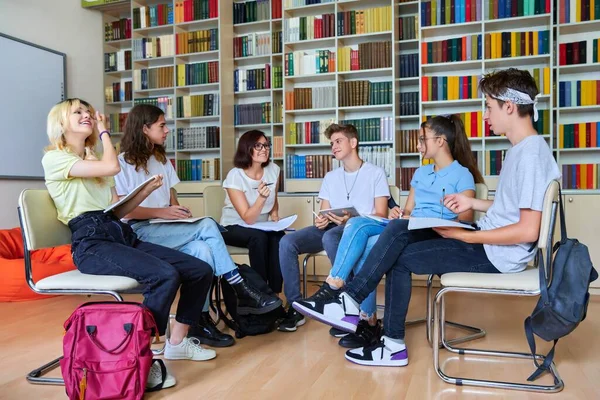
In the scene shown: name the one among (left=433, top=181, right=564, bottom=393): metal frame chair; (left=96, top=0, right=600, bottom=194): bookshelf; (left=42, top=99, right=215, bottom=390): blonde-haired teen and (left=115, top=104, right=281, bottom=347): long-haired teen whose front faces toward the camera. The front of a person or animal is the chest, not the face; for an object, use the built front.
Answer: the bookshelf

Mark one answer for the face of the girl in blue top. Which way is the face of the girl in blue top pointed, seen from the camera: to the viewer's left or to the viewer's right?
to the viewer's left

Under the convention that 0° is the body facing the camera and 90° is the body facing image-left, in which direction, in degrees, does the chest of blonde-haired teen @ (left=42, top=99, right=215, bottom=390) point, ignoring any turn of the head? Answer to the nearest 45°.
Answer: approximately 270°

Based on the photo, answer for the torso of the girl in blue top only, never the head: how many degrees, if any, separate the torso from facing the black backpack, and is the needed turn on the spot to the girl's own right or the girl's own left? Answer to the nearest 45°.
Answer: approximately 45° to the girl's own right

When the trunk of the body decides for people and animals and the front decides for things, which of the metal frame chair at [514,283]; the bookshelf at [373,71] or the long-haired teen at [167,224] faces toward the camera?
the bookshelf

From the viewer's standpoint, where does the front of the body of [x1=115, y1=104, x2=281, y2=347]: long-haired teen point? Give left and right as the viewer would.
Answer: facing to the right of the viewer

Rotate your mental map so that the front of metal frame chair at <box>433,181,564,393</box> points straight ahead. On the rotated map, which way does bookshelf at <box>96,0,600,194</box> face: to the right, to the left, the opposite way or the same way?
to the left
